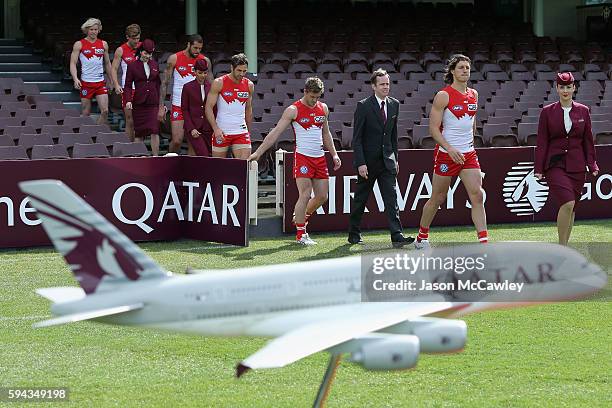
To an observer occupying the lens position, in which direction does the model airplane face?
facing to the right of the viewer

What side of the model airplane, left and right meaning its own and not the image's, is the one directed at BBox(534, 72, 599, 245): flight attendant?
left

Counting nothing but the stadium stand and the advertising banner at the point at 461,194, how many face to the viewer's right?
0

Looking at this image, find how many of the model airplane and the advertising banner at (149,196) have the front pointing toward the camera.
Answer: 1

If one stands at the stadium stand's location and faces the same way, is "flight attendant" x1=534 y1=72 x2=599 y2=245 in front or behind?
in front

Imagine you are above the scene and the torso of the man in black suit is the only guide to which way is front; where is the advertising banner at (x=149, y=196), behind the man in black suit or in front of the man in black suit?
behind

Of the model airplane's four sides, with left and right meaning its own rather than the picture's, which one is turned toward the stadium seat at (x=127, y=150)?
left

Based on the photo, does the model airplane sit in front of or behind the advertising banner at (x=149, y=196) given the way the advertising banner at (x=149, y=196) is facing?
in front

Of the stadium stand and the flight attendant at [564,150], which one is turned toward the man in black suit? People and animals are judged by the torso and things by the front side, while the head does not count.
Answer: the stadium stand

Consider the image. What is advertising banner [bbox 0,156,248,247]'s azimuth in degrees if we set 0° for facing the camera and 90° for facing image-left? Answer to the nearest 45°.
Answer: approximately 0°

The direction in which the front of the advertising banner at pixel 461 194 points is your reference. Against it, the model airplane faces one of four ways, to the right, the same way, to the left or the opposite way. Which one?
to the left

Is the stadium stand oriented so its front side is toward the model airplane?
yes
